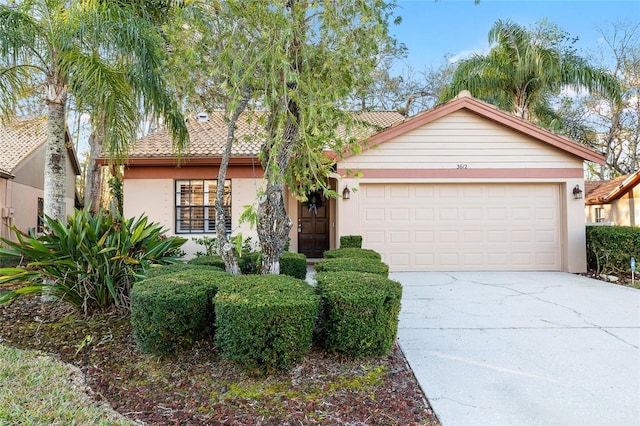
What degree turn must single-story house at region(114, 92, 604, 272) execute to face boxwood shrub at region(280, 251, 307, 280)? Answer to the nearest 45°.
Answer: approximately 45° to its right

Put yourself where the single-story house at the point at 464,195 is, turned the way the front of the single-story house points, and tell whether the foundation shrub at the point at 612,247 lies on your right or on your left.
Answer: on your left

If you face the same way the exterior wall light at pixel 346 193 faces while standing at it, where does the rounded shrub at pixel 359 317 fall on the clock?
The rounded shrub is roughly at 12 o'clock from the exterior wall light.

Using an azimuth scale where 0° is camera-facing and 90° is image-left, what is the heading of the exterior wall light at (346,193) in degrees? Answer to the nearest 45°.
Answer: approximately 0°

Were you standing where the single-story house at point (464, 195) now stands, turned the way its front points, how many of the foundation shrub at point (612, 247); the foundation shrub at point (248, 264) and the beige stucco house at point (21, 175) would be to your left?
1

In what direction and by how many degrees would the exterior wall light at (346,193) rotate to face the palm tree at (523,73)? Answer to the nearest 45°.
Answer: approximately 135° to its left

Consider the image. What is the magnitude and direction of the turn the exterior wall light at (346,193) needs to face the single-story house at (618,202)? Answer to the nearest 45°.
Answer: approximately 135° to its left

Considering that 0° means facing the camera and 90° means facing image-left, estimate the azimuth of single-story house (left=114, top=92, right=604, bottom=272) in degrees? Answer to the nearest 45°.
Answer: approximately 0°

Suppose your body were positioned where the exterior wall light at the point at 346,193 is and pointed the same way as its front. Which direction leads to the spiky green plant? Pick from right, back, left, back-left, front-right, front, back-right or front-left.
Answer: front-right
